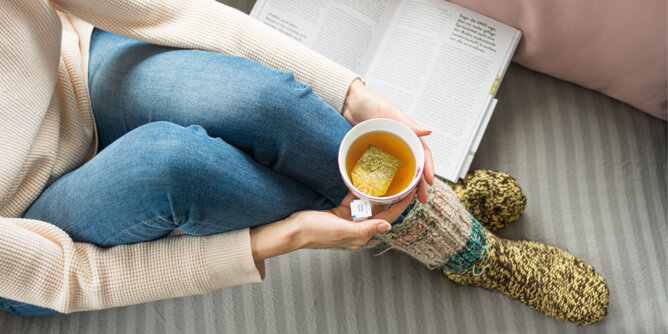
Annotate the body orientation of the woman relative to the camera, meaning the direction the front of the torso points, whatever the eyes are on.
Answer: to the viewer's right
